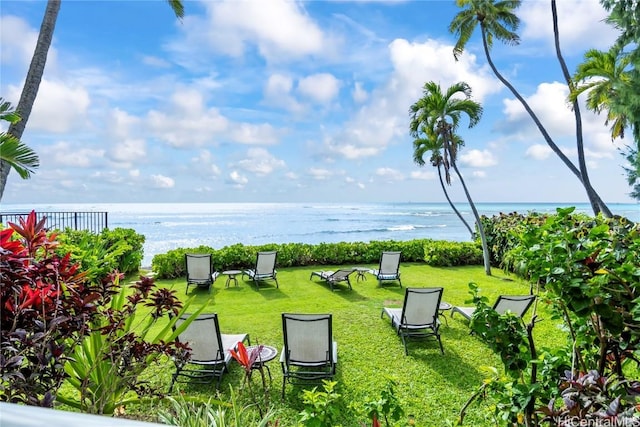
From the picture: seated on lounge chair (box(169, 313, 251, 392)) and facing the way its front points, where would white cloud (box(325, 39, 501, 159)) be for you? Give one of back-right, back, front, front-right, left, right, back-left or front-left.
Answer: front

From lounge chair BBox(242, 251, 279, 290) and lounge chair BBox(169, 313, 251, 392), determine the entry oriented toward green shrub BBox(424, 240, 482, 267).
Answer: lounge chair BBox(169, 313, 251, 392)

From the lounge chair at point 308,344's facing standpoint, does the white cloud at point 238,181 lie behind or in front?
in front

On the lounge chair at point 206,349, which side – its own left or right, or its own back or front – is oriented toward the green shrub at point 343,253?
front

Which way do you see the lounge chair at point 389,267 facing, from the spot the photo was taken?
facing away from the viewer and to the left of the viewer

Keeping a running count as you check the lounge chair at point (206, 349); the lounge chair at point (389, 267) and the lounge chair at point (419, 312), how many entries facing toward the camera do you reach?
0

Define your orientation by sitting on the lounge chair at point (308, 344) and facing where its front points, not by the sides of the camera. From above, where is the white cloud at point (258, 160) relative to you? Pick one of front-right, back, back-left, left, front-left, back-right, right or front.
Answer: front

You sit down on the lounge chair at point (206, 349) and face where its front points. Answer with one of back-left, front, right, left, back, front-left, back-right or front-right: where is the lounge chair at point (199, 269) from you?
front-left

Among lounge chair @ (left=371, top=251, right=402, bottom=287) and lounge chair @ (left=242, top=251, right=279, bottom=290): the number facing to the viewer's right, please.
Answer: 0

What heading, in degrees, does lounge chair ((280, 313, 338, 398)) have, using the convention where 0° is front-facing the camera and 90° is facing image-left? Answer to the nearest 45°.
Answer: approximately 180°

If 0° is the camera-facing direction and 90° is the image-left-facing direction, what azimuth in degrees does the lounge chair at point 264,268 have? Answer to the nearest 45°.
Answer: approximately 135°

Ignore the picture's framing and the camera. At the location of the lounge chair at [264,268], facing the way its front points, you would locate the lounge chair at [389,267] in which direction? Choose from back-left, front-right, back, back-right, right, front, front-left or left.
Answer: back-right

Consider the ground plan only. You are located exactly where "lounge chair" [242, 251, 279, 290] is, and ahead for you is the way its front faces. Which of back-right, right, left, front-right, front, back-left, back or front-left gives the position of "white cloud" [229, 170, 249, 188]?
front-right

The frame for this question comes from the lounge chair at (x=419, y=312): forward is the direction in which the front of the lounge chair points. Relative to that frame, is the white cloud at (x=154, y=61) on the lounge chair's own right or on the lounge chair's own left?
on the lounge chair's own left
